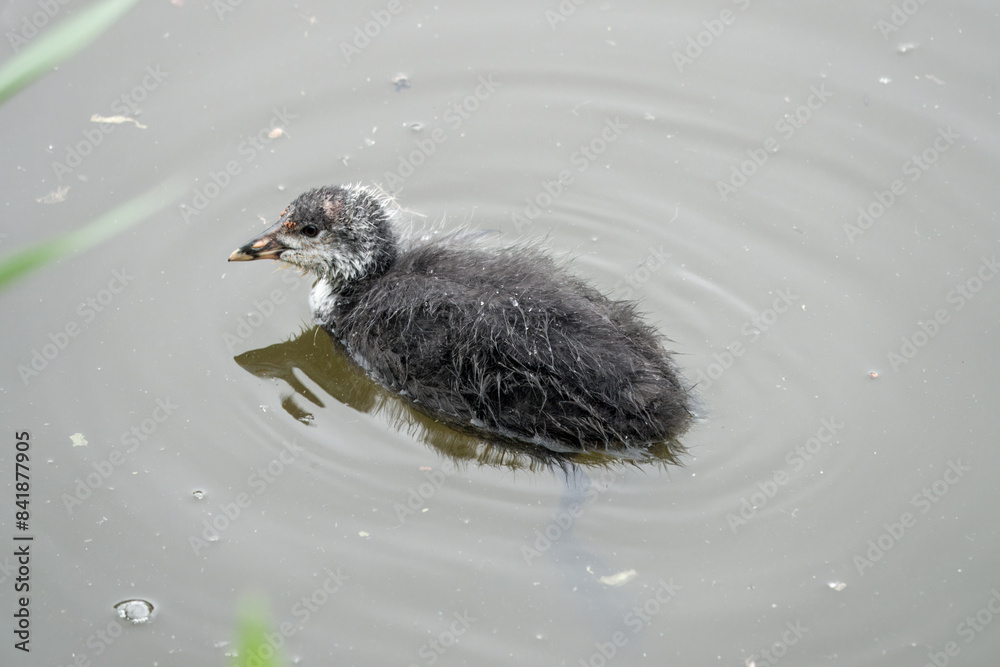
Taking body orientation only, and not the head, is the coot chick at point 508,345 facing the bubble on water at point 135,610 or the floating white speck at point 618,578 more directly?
the bubble on water

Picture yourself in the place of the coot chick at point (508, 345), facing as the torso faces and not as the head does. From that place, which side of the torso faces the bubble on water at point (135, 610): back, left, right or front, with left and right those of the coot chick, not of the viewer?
left

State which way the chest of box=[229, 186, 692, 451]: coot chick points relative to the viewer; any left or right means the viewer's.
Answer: facing away from the viewer and to the left of the viewer

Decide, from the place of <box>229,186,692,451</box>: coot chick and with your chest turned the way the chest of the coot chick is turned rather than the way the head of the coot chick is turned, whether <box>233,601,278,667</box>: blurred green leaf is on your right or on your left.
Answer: on your left

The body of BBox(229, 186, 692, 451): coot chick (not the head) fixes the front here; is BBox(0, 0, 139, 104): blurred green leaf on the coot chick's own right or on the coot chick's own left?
on the coot chick's own left

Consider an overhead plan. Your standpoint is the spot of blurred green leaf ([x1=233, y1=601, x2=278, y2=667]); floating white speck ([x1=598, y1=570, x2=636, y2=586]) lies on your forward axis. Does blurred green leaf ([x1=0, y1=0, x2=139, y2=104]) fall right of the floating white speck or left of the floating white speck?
left
